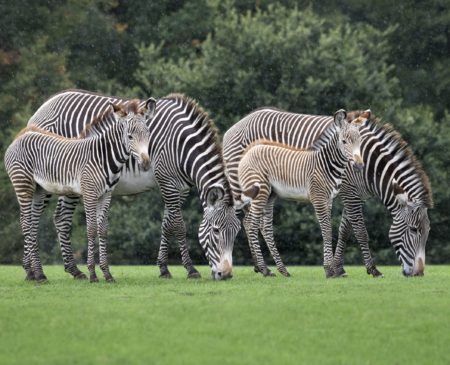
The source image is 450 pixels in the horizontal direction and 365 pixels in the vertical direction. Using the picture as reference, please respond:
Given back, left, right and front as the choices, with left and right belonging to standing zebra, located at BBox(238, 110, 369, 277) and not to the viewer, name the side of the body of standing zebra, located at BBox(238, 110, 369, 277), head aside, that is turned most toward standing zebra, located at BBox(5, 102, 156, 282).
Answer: back

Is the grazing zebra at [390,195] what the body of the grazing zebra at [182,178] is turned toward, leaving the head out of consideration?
yes

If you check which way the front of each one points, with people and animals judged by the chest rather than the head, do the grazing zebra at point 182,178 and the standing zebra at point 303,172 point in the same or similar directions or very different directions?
same or similar directions

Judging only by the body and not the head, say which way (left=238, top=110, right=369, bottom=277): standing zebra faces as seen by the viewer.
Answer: to the viewer's right

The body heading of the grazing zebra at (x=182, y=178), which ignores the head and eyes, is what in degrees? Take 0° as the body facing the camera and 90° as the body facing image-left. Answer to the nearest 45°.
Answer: approximately 270°

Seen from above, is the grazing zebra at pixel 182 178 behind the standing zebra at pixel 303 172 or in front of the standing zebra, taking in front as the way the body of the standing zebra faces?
behind

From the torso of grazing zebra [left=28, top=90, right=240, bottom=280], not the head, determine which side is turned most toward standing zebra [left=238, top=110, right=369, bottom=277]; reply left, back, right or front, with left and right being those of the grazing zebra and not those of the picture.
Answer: front
